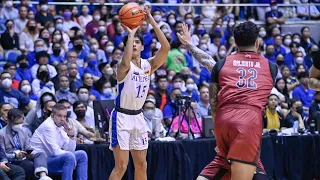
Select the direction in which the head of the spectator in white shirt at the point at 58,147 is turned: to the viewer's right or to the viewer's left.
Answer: to the viewer's right

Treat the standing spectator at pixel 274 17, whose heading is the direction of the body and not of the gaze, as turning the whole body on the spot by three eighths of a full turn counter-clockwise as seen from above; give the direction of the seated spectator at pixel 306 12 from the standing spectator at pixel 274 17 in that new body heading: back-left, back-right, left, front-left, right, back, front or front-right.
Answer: front

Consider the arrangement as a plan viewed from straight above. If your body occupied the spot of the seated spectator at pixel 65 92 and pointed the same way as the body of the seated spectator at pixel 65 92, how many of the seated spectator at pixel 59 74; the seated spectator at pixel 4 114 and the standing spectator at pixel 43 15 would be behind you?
2

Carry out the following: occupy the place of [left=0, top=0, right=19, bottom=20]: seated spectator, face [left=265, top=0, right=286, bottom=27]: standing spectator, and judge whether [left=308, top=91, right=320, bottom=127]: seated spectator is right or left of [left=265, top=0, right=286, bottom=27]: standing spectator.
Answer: right
